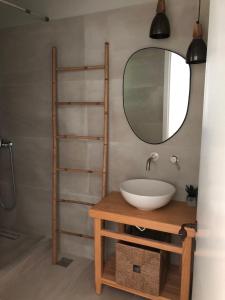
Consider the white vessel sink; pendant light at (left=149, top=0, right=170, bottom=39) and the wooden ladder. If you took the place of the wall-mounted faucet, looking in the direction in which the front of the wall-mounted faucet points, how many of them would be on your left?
3

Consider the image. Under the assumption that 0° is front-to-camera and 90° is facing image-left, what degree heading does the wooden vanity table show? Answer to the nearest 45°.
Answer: approximately 45°

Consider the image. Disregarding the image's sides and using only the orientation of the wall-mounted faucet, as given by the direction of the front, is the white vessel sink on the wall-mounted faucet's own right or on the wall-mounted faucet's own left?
on the wall-mounted faucet's own left

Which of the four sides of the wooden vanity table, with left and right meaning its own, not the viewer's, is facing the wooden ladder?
right
